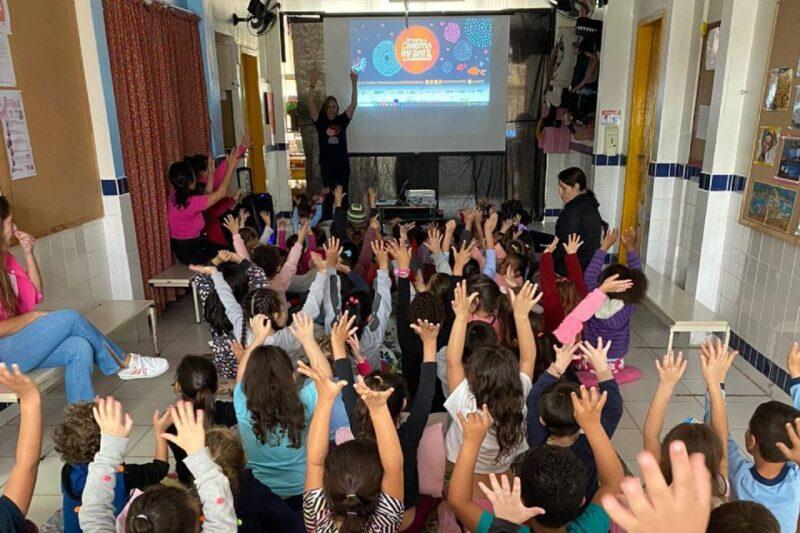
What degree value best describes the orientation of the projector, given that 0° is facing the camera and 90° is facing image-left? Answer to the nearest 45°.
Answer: approximately 180°

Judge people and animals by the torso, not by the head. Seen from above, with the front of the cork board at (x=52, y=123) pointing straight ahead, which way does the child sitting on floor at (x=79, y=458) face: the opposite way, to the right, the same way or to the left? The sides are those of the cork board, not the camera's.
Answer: to the left

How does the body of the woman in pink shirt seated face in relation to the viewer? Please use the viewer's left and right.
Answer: facing to the right of the viewer

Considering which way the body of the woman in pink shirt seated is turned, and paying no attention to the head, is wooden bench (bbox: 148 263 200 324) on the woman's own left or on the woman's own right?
on the woman's own left

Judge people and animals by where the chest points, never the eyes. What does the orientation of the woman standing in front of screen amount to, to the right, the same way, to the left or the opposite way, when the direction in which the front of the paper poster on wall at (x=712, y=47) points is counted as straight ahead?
to the left

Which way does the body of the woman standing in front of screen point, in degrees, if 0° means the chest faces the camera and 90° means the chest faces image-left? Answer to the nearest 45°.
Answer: approximately 0°

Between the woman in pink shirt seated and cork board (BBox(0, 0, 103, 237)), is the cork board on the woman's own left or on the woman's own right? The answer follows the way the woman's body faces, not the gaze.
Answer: on the woman's own left
